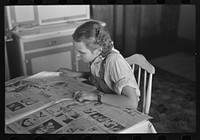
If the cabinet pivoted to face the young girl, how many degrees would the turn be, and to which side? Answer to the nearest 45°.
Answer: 0° — it already faces them

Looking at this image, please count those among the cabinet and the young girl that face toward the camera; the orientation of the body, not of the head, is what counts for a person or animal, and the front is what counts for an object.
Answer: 1

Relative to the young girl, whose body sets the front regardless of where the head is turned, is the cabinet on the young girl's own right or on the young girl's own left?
on the young girl's own right

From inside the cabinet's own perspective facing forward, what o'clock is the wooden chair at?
The wooden chair is roughly at 11 o'clock from the cabinet.

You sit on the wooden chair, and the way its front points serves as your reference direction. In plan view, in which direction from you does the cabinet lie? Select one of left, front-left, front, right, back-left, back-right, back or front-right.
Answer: right

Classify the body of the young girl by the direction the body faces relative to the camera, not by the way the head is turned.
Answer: to the viewer's left

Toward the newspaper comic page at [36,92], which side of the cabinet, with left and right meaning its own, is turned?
front

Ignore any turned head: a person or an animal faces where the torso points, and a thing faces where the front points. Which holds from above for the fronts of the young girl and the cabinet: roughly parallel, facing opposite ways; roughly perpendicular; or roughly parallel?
roughly perpendicular

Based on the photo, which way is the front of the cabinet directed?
toward the camera

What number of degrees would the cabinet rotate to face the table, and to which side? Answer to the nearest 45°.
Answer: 0° — it already faces it

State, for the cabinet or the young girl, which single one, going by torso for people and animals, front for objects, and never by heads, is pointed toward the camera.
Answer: the cabinet
